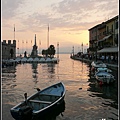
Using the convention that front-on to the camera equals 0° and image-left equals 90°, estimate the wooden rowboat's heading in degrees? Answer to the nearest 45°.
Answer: approximately 225°
